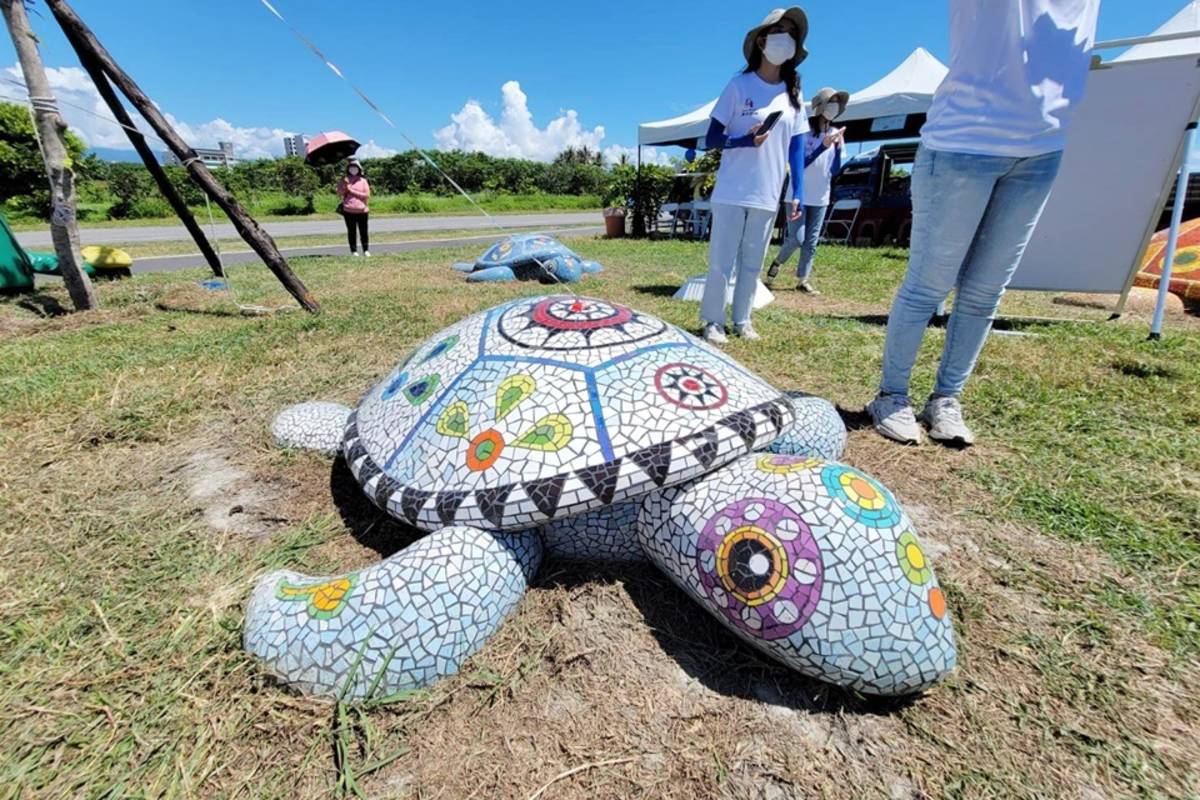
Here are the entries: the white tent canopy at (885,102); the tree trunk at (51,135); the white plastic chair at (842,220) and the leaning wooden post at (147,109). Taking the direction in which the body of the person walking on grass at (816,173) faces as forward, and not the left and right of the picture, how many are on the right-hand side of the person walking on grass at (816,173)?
2

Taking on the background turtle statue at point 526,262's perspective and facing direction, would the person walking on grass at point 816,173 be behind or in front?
in front

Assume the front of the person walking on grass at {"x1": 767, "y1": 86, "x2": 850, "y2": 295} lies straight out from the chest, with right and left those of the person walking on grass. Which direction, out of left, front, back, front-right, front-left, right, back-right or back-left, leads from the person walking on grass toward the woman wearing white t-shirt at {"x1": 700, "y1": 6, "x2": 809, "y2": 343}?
front-right

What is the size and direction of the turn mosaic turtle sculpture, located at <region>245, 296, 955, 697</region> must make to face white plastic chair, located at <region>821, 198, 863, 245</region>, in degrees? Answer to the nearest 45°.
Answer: approximately 90° to its left

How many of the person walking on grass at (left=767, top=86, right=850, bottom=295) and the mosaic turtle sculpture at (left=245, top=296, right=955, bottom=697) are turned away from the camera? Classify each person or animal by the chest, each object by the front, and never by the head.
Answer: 0

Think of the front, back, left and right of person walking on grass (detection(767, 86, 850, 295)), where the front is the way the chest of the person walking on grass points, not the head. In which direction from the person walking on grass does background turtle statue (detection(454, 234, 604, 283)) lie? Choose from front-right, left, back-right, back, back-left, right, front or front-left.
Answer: back-right

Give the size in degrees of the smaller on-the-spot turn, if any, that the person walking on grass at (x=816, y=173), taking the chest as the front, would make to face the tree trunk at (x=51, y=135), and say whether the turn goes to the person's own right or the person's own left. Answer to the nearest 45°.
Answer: approximately 90° to the person's own right

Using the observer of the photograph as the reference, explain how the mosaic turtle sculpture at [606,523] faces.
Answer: facing the viewer and to the right of the viewer

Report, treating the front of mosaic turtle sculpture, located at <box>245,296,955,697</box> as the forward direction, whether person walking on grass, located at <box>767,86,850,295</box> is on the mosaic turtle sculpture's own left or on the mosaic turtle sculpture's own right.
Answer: on the mosaic turtle sculpture's own left

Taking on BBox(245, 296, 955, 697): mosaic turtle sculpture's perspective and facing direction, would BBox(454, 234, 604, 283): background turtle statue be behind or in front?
behind
